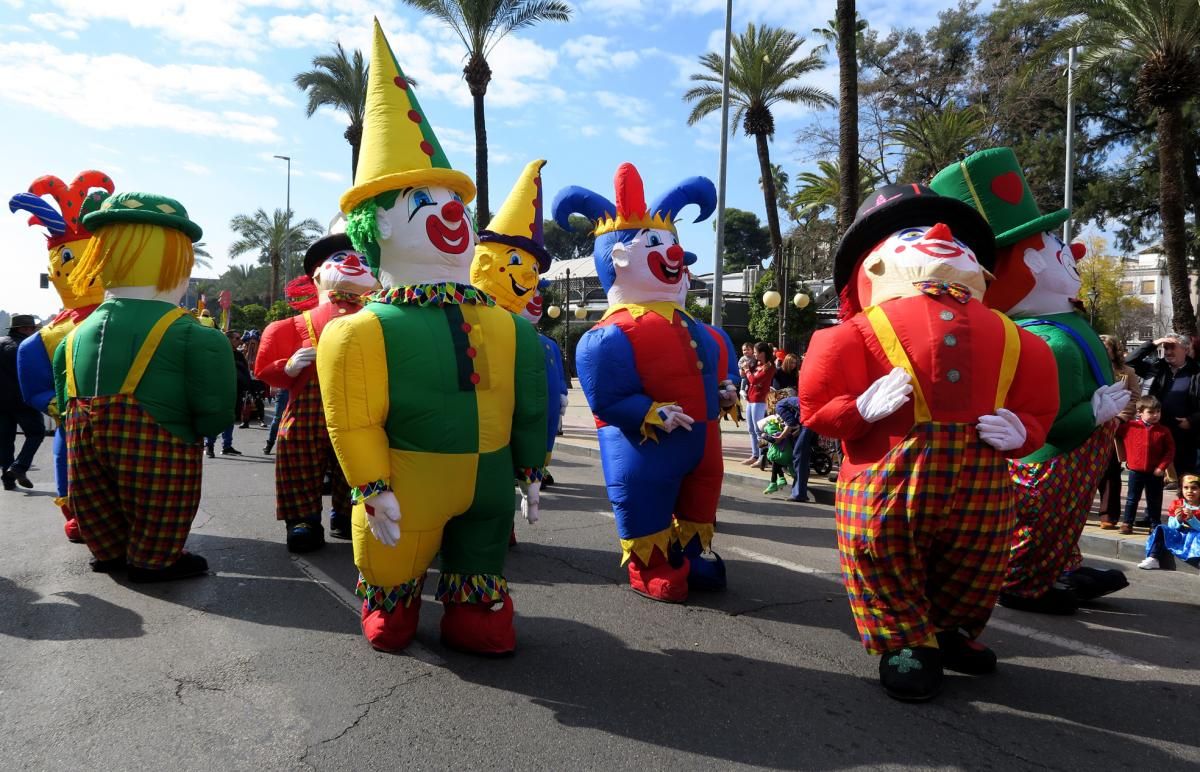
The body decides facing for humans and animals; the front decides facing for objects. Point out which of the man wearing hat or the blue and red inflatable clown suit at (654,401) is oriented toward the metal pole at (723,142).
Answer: the man wearing hat

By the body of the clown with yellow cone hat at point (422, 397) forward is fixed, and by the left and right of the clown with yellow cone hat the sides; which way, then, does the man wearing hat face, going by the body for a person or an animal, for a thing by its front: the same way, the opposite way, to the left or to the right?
to the left

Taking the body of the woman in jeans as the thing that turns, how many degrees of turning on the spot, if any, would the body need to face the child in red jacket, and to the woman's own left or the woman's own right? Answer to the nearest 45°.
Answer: approximately 135° to the woman's own left

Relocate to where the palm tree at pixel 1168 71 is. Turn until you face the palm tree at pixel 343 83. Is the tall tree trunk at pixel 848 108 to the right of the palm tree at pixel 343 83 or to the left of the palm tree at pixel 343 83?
left

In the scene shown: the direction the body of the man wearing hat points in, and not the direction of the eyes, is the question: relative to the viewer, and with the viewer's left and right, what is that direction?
facing to the right of the viewer
